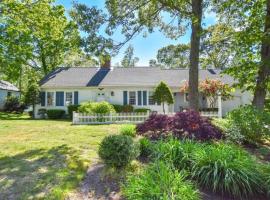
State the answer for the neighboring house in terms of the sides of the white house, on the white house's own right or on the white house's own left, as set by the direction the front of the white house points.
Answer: on the white house's own right

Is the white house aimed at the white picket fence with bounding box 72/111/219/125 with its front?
yes

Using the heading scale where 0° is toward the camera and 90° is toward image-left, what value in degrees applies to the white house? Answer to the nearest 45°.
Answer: approximately 0°

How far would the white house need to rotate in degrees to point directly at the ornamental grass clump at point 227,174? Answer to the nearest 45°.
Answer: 0° — it already faces it

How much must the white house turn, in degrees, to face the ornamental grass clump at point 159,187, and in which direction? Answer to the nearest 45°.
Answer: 0° — it already faces it

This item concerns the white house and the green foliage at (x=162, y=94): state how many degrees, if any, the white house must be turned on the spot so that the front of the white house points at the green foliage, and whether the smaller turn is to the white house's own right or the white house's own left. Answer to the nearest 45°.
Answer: approximately 45° to the white house's own left

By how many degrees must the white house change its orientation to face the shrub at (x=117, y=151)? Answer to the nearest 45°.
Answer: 0° — it already faces it
